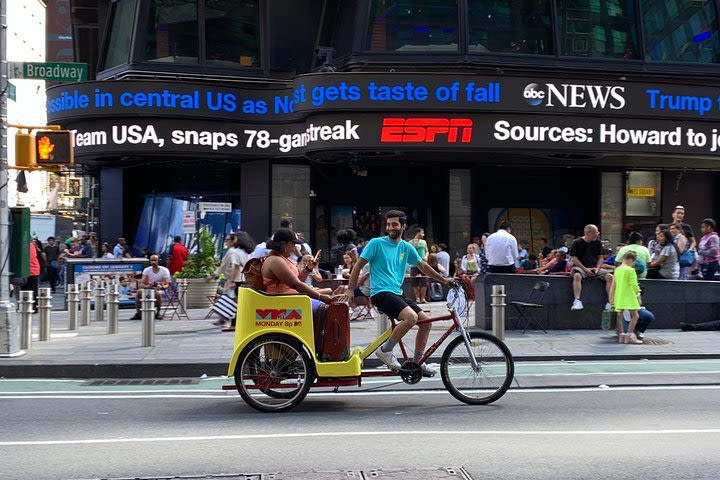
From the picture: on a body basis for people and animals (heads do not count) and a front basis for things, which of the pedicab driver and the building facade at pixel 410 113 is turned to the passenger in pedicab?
the building facade

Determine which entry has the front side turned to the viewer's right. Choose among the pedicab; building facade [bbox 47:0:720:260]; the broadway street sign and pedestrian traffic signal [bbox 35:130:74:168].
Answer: the pedicab

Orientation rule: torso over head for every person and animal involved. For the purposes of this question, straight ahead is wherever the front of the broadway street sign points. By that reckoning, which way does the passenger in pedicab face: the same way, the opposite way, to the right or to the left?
to the left

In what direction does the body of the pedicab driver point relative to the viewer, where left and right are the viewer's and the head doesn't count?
facing the viewer and to the right of the viewer

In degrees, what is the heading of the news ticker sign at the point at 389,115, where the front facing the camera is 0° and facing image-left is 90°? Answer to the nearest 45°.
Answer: approximately 0°

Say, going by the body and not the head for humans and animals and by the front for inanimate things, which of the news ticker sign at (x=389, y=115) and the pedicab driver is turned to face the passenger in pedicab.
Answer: the news ticker sign

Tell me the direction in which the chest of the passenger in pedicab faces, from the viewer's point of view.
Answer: to the viewer's right

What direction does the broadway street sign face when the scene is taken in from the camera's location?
facing the viewer

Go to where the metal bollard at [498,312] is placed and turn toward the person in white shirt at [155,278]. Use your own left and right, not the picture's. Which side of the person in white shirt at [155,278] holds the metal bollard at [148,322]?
left

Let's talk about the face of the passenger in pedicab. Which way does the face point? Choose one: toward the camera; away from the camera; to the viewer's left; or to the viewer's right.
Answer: to the viewer's right

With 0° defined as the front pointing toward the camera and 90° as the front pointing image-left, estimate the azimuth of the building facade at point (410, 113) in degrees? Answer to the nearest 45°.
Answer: approximately 0°

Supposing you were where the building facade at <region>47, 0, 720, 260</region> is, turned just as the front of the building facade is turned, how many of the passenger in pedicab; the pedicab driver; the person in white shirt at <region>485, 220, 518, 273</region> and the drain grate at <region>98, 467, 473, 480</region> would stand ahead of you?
4
